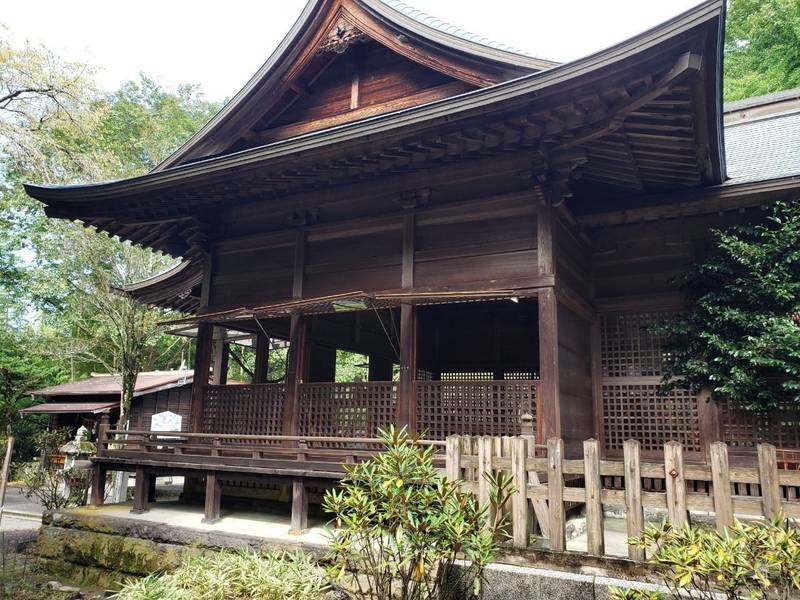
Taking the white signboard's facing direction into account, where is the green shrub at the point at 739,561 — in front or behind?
in front

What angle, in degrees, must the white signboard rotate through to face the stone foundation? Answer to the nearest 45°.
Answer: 0° — it already faces it

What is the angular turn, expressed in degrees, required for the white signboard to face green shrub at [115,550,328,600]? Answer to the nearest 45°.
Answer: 0° — it already faces it

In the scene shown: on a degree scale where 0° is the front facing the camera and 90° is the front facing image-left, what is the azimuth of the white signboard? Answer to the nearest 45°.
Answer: approximately 0°

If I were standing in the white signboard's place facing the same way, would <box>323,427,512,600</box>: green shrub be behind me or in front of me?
in front
